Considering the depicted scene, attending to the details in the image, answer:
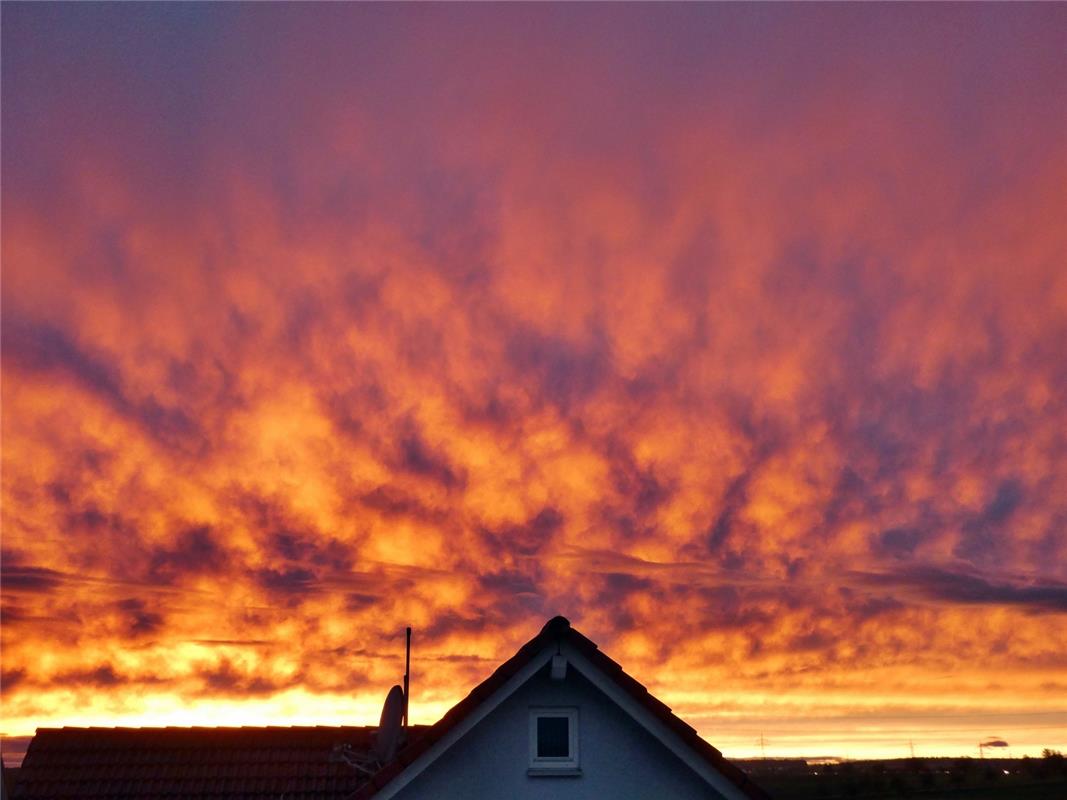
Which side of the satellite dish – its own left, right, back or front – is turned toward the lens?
left
